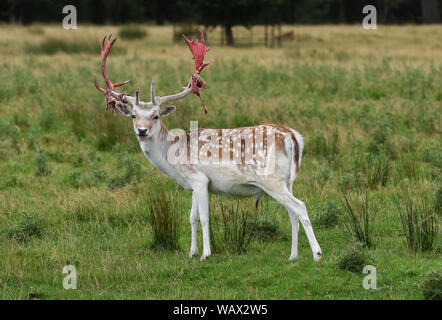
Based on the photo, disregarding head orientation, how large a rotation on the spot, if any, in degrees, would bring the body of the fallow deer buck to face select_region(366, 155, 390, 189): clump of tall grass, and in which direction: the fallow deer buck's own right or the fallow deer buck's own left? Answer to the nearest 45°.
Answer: approximately 135° to the fallow deer buck's own right

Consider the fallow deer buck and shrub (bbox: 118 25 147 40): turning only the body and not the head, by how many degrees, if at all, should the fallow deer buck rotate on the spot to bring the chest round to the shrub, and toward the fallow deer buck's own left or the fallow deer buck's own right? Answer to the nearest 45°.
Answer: approximately 90° to the fallow deer buck's own right

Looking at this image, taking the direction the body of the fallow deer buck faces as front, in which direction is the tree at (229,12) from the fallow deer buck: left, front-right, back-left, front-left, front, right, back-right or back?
right

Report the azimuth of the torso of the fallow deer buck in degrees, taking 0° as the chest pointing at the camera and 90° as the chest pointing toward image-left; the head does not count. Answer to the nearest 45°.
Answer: approximately 90°

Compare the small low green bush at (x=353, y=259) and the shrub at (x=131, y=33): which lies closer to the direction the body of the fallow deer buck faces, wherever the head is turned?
the shrub

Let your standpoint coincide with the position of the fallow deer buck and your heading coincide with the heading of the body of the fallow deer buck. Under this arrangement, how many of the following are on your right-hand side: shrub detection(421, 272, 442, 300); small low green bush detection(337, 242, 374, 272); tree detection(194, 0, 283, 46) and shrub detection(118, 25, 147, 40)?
2

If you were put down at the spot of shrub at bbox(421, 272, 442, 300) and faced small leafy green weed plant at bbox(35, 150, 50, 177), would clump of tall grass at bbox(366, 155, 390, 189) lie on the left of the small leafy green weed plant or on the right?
right

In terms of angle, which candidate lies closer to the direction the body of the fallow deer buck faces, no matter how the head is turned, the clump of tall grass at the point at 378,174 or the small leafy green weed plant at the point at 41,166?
the small leafy green weed plant

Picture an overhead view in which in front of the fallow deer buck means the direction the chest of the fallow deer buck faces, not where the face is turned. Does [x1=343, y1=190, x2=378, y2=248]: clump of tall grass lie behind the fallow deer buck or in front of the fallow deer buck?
behind

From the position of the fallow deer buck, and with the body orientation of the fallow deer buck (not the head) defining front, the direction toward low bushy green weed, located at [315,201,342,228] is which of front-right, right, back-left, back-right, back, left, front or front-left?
back-right

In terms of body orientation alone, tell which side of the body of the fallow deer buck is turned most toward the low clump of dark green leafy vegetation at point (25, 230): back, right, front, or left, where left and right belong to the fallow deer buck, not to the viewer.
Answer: front
